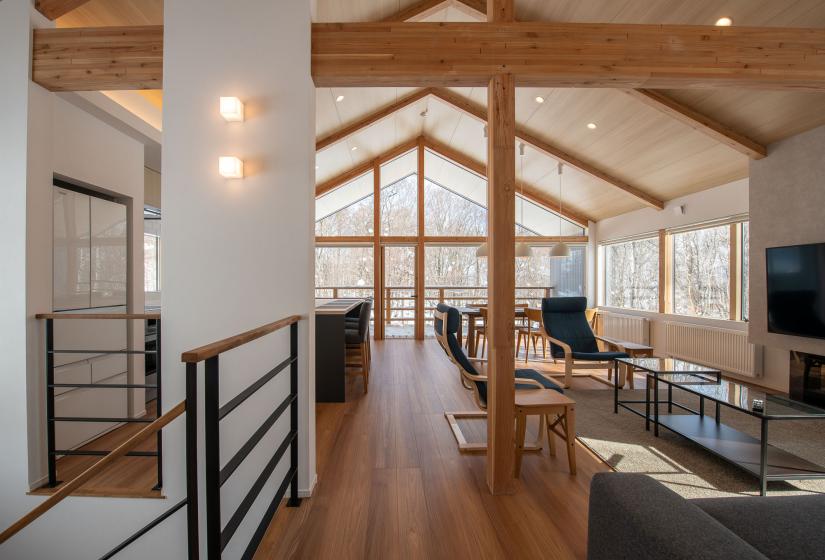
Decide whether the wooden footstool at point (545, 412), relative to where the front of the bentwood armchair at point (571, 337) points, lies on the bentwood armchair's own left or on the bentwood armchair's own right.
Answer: on the bentwood armchair's own right

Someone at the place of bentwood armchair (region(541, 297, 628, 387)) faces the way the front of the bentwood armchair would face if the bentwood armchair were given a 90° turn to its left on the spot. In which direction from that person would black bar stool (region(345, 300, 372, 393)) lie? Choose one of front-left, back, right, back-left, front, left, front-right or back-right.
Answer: back

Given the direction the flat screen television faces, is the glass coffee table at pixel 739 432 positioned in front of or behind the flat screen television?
in front

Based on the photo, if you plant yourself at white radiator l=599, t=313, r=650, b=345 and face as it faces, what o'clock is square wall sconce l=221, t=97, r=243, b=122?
The square wall sconce is roughly at 11 o'clock from the white radiator.

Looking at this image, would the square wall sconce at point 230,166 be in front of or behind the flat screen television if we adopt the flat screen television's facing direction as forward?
in front

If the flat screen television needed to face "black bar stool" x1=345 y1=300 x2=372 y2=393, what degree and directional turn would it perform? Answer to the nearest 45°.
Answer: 0° — it already faces it

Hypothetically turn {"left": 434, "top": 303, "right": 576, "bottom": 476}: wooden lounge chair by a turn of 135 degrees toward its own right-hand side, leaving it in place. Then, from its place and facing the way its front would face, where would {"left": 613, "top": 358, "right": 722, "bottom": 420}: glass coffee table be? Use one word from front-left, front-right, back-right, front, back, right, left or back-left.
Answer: back

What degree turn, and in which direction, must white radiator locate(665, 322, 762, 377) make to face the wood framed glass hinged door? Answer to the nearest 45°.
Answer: approximately 45° to its right

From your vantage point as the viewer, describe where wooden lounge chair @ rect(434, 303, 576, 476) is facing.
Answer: facing to the right of the viewer

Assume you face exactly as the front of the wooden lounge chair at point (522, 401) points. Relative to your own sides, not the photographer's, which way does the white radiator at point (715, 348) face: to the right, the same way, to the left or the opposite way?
the opposite way

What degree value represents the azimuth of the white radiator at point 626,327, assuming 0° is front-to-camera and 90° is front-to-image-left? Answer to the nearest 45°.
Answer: approximately 45°

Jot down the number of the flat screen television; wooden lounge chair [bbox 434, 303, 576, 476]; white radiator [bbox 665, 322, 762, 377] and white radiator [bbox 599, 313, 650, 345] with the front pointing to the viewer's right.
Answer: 1

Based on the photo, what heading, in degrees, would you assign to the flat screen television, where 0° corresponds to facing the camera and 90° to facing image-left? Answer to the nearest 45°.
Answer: approximately 45°
